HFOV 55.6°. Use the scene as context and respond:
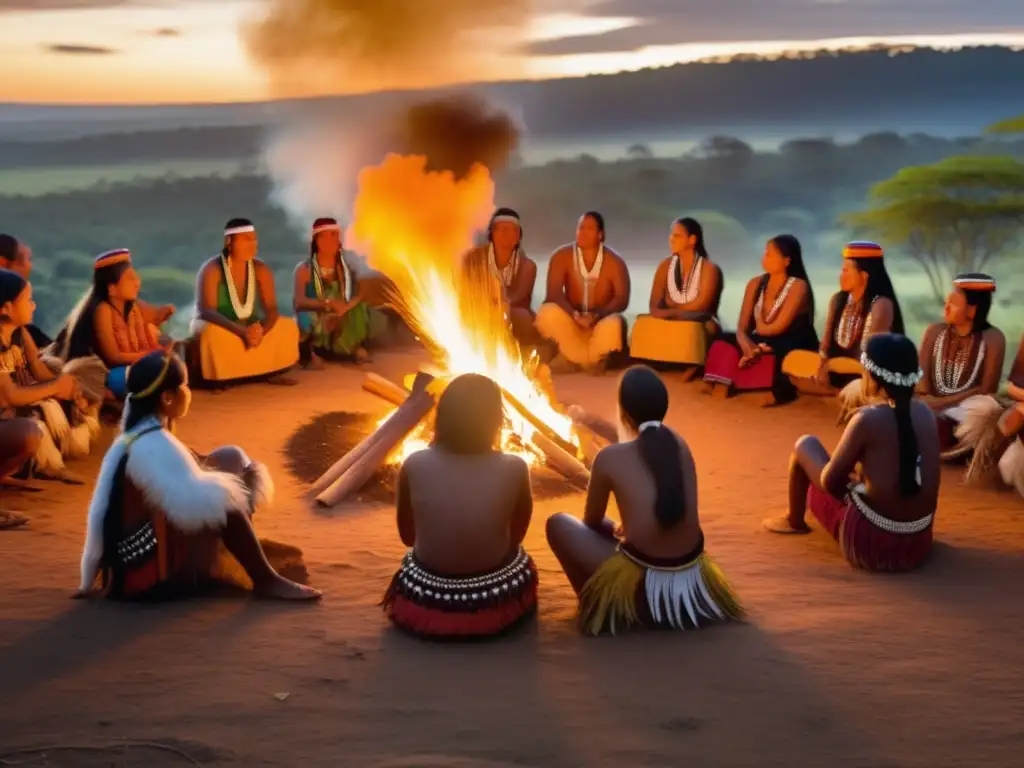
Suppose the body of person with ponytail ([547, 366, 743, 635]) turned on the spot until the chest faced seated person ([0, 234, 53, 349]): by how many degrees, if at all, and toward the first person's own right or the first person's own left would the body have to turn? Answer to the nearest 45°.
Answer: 0° — they already face them

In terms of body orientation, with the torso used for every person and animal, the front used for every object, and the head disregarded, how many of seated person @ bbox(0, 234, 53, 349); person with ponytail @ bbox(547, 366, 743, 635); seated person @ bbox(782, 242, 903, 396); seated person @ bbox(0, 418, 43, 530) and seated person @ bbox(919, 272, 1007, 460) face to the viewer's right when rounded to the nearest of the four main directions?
2

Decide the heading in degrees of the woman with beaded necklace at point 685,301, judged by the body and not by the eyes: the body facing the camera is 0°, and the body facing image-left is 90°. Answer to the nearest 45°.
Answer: approximately 45°

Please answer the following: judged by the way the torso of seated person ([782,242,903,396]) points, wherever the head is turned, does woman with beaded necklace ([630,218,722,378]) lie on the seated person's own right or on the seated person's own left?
on the seated person's own right

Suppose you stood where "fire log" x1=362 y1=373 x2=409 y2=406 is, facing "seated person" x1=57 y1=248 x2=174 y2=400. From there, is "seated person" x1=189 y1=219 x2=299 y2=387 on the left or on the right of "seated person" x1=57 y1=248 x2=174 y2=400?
right

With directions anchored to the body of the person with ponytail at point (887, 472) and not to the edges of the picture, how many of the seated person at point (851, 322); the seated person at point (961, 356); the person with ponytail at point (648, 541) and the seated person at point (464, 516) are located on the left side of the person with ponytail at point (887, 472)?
2

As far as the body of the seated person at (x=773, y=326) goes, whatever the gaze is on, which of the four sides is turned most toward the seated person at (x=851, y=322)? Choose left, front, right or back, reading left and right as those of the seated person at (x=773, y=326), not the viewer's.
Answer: left

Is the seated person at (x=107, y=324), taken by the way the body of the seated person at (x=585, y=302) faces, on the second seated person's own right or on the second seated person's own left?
on the second seated person's own right

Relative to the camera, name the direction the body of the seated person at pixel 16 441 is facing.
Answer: to the viewer's right
